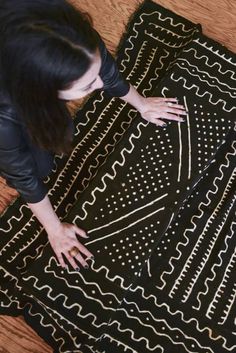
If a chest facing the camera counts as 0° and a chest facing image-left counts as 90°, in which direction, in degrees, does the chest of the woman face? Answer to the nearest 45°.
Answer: approximately 315°

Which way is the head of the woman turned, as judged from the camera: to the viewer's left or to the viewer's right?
to the viewer's right
